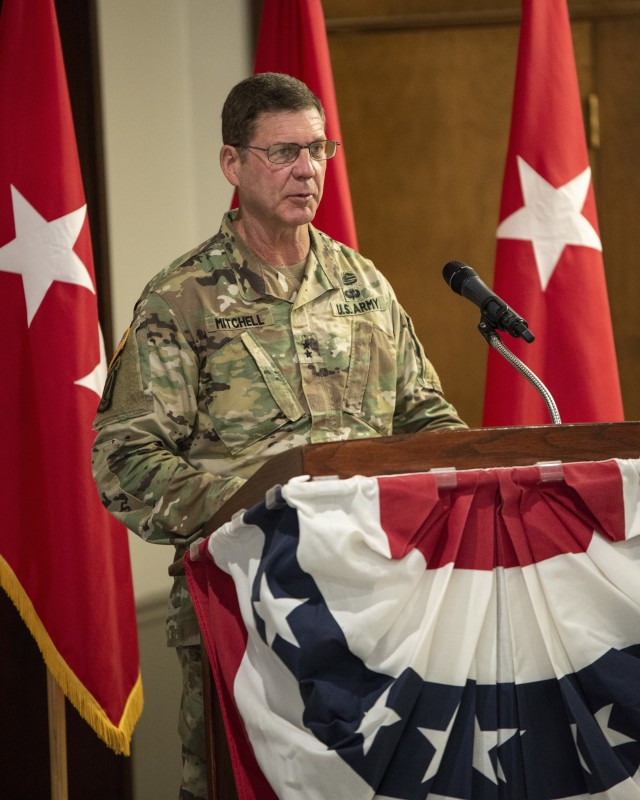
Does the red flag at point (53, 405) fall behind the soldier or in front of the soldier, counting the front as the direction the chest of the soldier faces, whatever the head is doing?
behind

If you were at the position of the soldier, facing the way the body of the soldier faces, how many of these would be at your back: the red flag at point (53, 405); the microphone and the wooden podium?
1

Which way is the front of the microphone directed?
to the viewer's left

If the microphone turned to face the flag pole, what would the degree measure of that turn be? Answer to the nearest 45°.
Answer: approximately 45° to its right

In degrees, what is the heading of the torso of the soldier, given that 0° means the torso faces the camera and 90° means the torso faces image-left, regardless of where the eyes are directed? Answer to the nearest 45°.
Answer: approximately 315°

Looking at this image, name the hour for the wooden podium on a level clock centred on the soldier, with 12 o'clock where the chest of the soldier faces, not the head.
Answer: The wooden podium is roughly at 1 o'clock from the soldier.

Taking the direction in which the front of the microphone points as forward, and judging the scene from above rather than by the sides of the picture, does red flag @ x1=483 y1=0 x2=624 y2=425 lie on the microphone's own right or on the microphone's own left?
on the microphone's own right

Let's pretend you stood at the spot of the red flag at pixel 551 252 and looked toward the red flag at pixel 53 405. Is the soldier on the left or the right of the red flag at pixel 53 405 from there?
left

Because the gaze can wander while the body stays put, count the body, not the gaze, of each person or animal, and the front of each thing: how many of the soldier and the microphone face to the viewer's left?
1

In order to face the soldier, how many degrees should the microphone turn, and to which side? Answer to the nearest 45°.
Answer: approximately 45° to its right

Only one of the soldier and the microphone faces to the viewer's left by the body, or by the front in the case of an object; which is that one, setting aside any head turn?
the microphone

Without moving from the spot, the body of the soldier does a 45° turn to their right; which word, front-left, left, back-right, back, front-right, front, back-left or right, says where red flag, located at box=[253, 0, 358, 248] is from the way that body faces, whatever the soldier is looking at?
back
